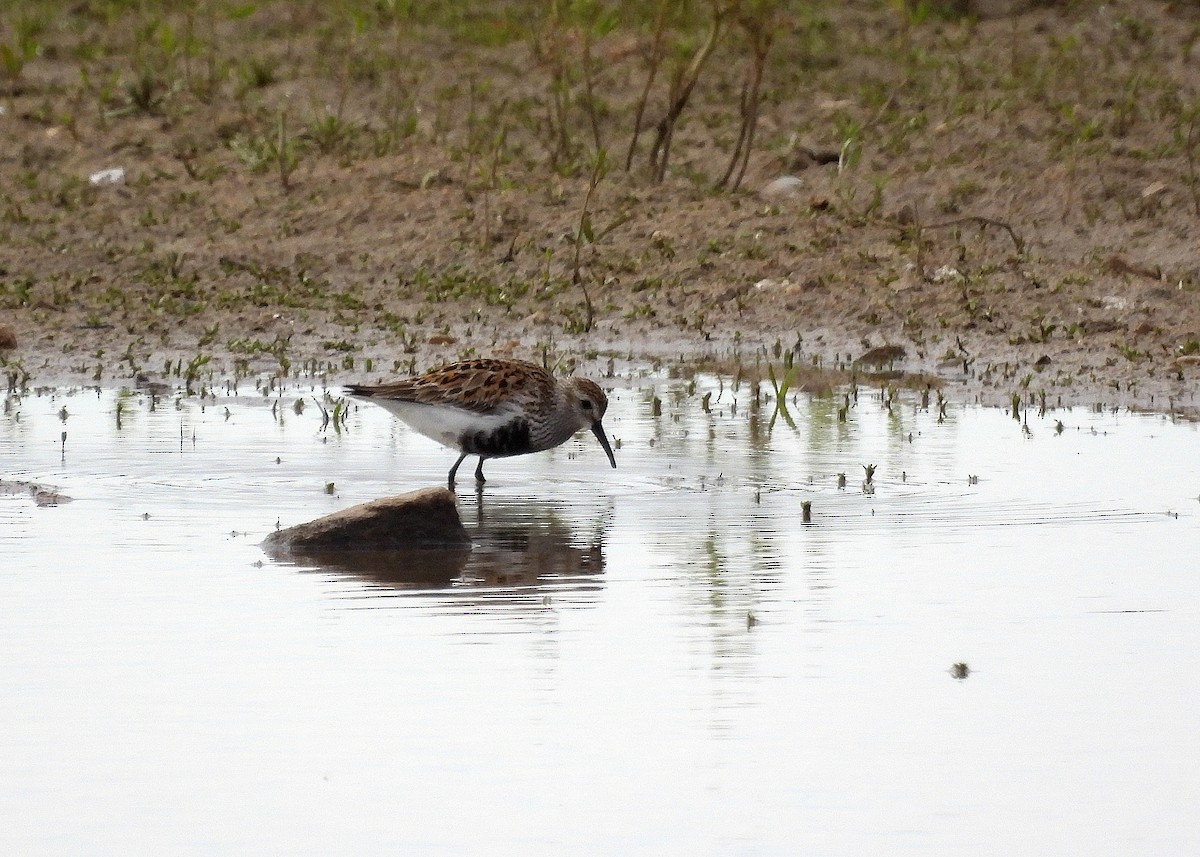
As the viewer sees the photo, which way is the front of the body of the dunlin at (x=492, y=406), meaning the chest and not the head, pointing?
to the viewer's right

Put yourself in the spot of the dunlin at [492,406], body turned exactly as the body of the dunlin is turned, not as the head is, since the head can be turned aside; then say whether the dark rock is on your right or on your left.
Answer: on your right

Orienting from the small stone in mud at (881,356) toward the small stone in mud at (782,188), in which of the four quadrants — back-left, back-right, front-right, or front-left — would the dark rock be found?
back-left

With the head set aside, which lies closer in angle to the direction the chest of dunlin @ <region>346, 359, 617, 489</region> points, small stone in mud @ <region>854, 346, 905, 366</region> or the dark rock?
the small stone in mud

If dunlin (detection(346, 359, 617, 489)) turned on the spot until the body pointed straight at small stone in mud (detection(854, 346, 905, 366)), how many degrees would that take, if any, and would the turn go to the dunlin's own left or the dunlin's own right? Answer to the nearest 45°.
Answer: approximately 45° to the dunlin's own left

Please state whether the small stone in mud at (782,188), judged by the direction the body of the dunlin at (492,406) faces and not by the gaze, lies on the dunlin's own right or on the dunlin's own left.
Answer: on the dunlin's own left
